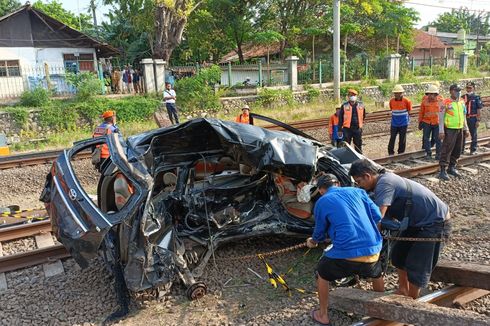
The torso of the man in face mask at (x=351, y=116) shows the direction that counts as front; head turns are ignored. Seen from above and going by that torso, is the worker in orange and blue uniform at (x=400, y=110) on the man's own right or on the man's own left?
on the man's own left

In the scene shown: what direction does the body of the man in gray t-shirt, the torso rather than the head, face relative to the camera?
to the viewer's left

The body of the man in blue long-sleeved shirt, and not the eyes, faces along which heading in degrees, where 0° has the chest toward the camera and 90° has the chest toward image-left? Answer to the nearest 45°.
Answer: approximately 135°

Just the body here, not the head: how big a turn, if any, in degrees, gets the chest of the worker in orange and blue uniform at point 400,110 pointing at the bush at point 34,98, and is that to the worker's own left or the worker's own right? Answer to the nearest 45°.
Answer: approximately 90° to the worker's own right

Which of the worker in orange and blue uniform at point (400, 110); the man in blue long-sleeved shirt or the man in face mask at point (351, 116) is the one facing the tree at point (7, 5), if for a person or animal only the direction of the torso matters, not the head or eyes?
the man in blue long-sleeved shirt

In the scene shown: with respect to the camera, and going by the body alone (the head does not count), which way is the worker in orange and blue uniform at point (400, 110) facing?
toward the camera

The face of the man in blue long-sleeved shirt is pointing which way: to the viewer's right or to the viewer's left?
to the viewer's left

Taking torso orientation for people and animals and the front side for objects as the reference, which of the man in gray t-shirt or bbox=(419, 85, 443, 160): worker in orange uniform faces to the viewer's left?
the man in gray t-shirt

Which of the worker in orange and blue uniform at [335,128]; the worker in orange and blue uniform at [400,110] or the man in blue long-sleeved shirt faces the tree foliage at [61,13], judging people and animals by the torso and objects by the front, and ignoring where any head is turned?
the man in blue long-sleeved shirt

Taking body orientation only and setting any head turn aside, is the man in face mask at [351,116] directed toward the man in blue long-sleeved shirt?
yes

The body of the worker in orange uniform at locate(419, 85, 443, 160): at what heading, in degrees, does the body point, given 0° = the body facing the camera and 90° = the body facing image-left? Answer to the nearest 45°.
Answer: approximately 0°

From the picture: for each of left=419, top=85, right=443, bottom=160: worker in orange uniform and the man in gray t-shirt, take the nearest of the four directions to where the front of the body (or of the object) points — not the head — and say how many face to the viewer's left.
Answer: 1

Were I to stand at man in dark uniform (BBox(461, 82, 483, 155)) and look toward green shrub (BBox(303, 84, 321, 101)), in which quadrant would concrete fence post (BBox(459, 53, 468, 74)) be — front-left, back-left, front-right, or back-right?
front-right
